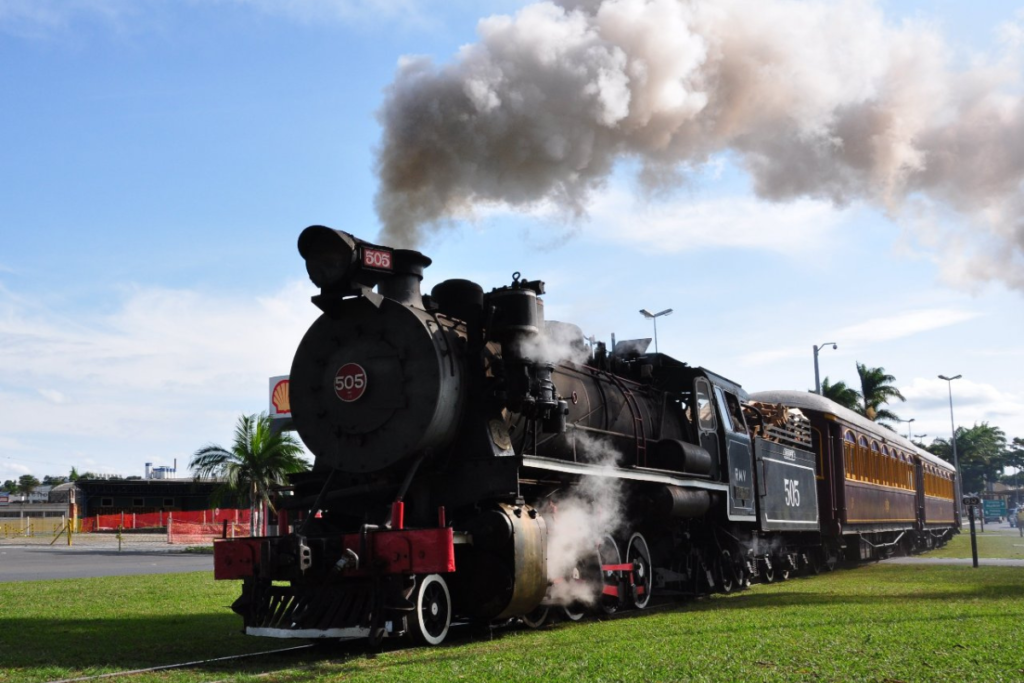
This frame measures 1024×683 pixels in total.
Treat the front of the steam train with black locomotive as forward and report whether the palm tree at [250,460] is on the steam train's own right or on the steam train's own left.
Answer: on the steam train's own right

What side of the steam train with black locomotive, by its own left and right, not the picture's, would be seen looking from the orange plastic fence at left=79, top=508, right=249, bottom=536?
right

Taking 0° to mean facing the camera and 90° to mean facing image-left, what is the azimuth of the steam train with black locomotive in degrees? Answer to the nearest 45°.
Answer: approximately 45°

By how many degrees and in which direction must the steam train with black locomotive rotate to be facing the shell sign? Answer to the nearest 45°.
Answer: approximately 135° to its right
